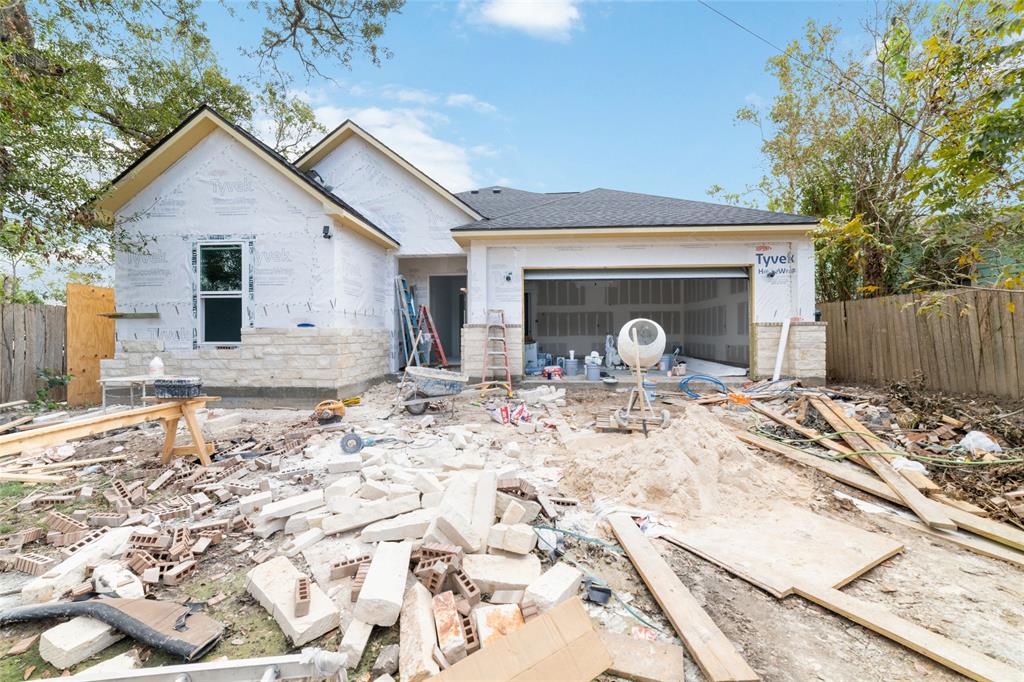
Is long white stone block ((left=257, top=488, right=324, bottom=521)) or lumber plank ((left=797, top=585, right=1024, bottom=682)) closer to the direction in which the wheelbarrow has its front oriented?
the long white stone block

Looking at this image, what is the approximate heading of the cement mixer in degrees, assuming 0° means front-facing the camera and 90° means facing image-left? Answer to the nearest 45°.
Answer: approximately 0°

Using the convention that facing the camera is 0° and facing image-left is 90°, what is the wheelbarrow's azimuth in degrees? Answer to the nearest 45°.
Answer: approximately 90°

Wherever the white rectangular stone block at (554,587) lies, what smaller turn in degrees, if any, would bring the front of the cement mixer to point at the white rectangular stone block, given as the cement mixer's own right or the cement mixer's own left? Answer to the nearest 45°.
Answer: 0° — it already faces it

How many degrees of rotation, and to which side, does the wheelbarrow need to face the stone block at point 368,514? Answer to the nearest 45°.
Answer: approximately 90° to its left

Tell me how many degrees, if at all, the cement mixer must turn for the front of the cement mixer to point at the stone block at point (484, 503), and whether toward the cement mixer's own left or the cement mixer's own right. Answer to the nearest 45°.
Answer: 0° — it already faces it

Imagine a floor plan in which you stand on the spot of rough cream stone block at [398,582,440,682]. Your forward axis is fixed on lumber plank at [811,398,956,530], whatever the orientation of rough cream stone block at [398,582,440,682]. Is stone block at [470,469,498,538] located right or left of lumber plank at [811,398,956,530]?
left

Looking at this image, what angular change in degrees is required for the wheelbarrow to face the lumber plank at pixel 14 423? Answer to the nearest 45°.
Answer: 0° — it already faces it

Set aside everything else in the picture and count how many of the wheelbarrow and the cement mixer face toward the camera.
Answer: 1

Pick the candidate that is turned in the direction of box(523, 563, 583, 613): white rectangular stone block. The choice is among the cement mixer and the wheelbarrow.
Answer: the cement mixer

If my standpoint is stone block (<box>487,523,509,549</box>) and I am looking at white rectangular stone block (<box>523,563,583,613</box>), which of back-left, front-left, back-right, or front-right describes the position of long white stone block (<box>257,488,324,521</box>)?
back-right

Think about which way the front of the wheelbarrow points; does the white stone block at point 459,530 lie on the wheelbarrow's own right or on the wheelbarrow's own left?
on the wheelbarrow's own left

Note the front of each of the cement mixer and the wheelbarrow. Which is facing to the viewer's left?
the wheelbarrow
